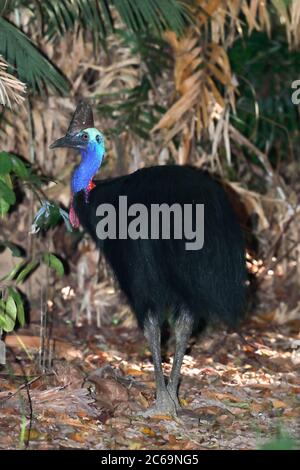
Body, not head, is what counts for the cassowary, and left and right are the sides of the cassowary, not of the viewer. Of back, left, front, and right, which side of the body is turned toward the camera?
left

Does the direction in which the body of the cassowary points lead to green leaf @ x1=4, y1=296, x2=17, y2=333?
yes
